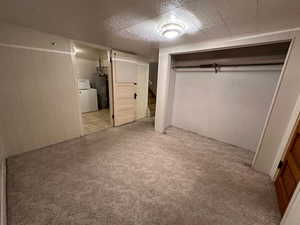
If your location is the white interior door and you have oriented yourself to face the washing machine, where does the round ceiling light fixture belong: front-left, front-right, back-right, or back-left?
back-left

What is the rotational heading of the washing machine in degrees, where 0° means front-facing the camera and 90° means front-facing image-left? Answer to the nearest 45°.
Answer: approximately 315°
